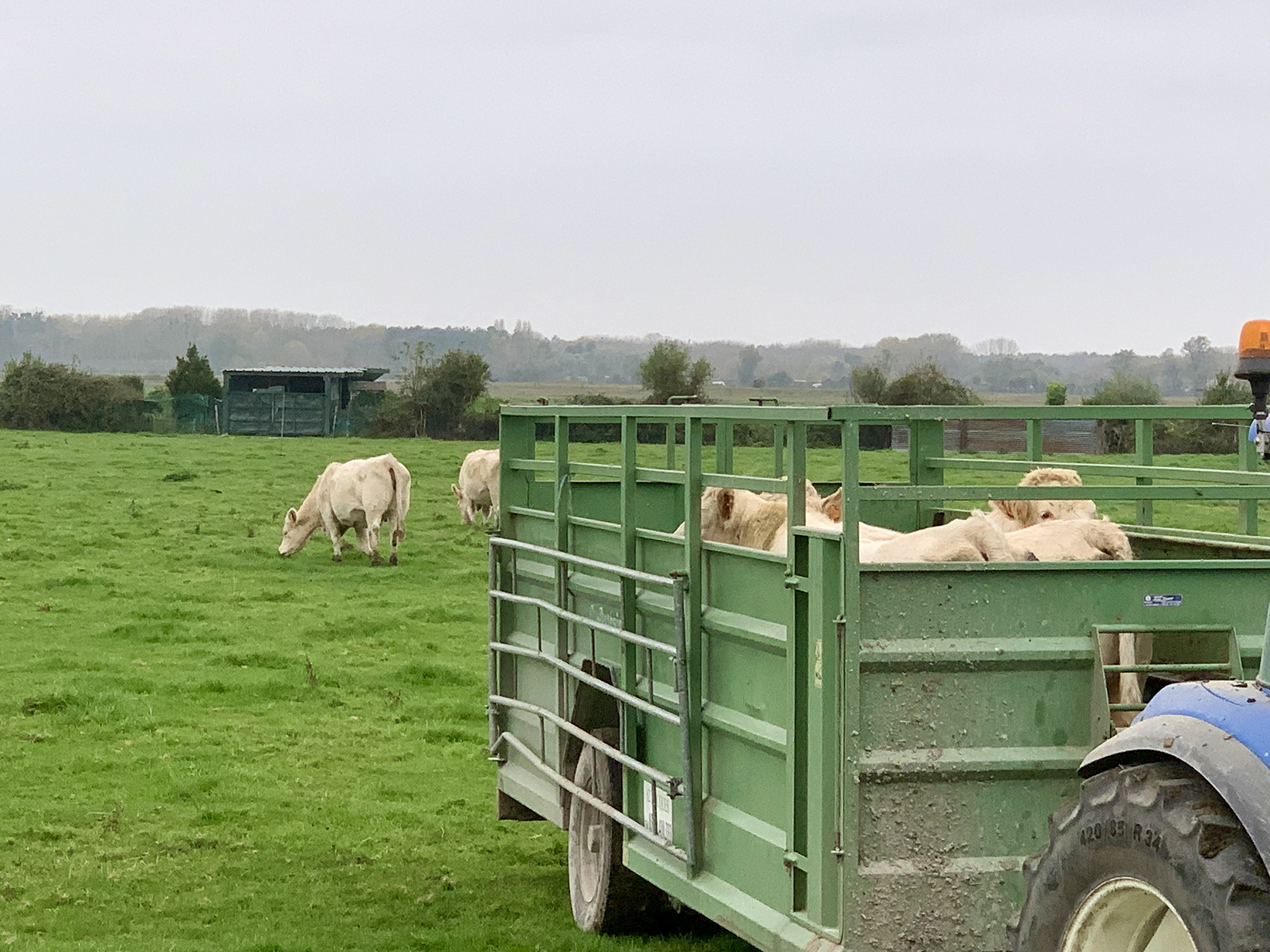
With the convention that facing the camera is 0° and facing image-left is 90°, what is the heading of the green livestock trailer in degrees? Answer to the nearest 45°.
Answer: approximately 315°

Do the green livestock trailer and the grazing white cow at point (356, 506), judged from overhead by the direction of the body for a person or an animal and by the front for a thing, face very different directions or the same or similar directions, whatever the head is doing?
very different directions

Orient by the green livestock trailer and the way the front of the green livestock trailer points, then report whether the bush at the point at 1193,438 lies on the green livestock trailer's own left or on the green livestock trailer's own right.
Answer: on the green livestock trailer's own left

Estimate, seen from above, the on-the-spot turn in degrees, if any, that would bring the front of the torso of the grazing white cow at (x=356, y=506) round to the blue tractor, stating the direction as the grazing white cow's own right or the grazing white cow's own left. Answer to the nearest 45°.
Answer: approximately 135° to the grazing white cow's own left
